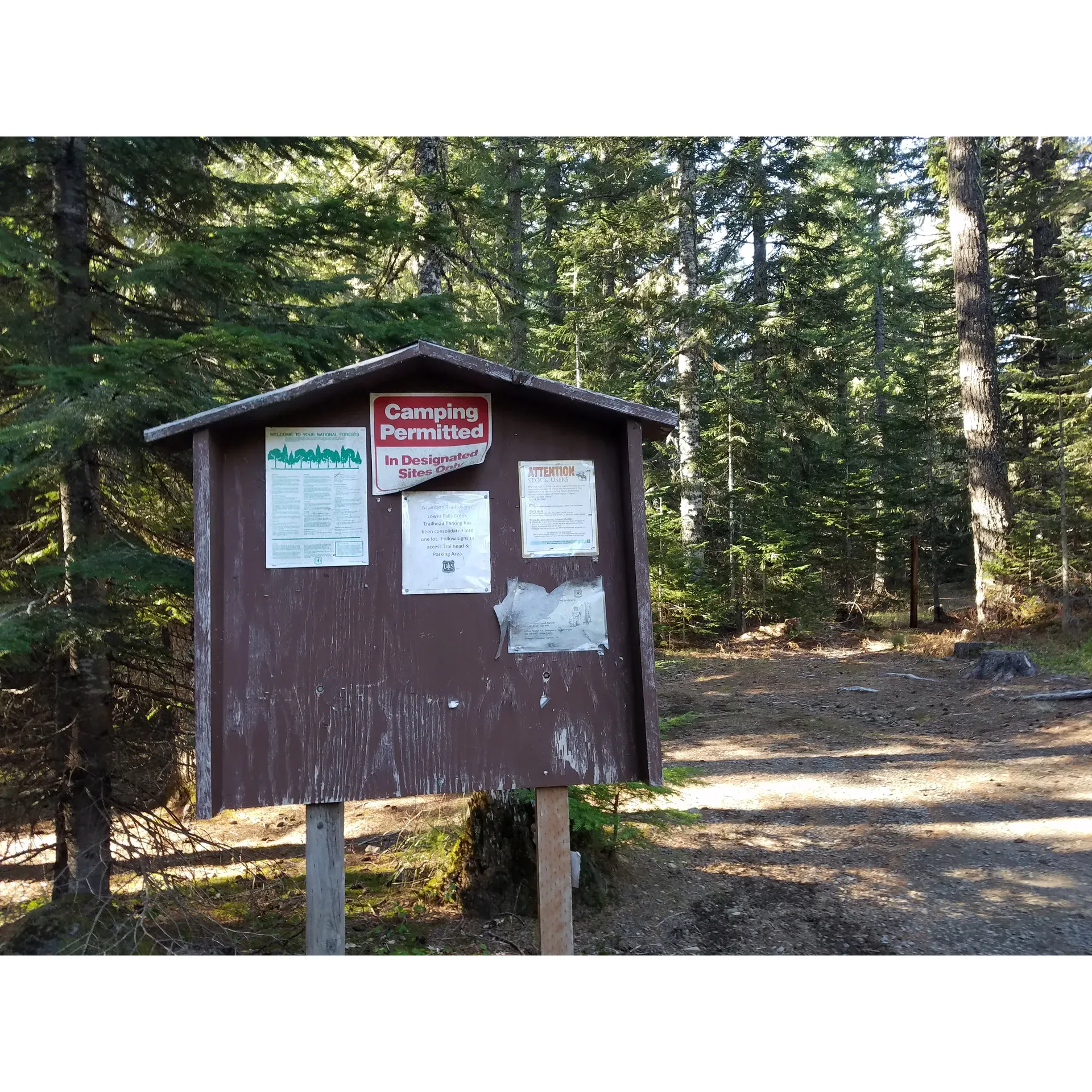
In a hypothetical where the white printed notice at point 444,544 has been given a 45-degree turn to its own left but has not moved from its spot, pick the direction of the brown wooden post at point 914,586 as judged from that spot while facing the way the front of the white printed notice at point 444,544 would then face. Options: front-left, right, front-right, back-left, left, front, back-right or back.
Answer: left

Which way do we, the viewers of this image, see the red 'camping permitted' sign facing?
facing the viewer

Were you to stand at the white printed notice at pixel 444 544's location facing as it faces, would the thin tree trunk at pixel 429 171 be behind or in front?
behind

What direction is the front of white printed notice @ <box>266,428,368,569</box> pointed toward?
toward the camera

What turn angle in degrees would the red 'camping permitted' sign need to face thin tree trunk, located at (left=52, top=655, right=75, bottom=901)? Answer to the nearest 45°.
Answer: approximately 135° to its right

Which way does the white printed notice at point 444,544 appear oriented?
toward the camera

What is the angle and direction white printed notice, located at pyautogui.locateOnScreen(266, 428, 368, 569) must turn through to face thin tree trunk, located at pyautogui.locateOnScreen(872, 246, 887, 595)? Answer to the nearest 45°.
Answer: approximately 135° to its left

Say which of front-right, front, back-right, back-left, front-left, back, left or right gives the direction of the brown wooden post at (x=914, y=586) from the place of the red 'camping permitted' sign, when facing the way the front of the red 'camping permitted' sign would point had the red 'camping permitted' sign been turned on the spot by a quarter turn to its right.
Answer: back-right

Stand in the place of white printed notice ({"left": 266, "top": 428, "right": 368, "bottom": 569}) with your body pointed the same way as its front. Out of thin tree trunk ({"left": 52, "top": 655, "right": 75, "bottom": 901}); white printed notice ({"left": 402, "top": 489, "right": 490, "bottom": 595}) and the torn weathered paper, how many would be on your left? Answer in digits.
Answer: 2

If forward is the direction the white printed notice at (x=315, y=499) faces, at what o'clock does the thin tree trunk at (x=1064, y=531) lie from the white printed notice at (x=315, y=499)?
The thin tree trunk is roughly at 8 o'clock from the white printed notice.
